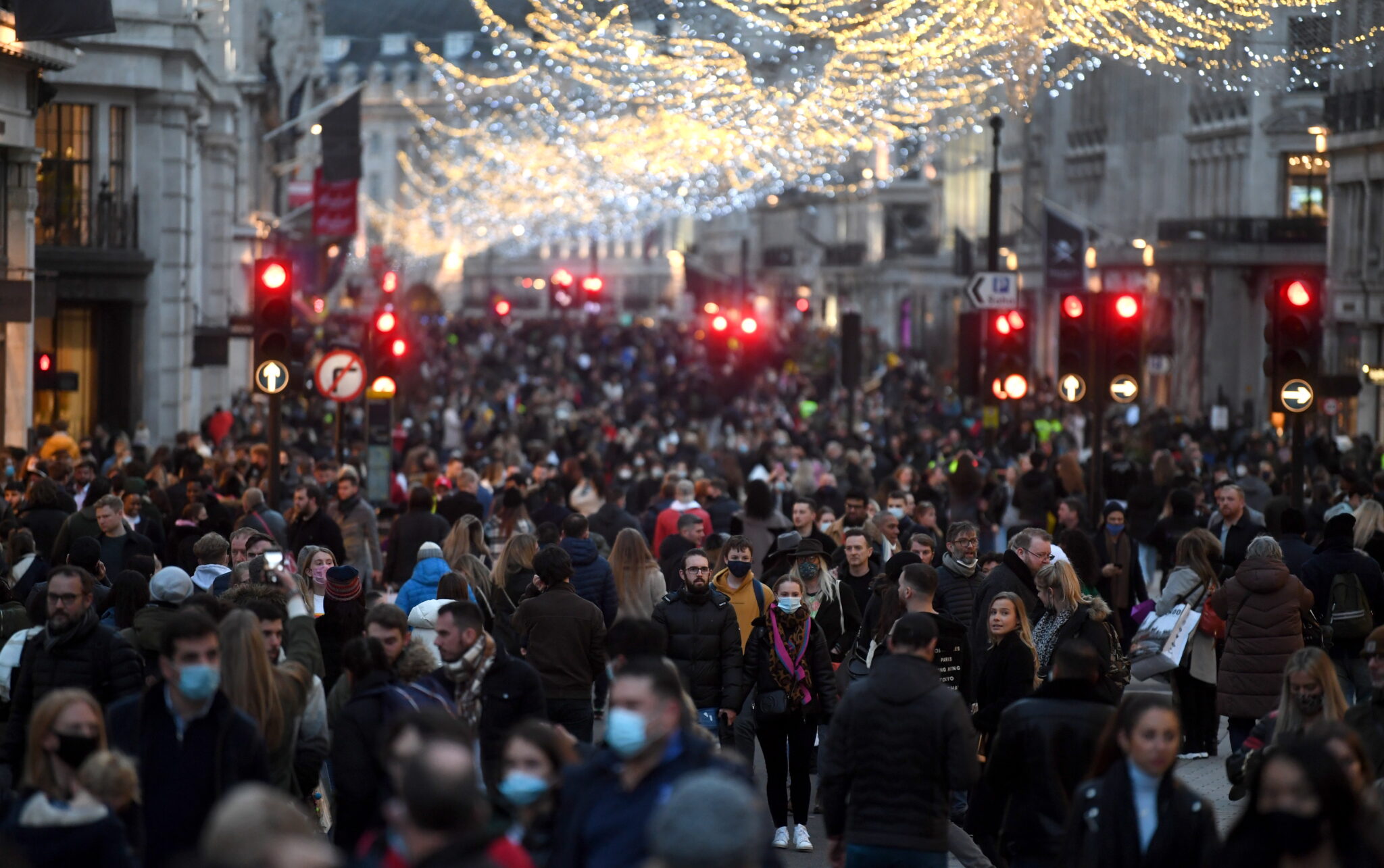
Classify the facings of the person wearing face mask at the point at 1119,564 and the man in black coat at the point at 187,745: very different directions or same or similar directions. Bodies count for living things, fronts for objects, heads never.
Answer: same or similar directions

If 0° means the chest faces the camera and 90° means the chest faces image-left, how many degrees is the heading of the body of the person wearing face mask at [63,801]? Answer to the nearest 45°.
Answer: approximately 315°

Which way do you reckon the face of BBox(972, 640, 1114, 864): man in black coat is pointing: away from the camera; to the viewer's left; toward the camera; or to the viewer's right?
away from the camera

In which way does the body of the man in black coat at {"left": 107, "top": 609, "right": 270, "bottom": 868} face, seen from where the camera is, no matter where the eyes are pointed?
toward the camera

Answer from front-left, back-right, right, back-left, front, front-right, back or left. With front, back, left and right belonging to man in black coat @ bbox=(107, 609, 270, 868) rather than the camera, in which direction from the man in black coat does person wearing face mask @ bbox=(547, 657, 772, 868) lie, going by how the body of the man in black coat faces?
front-left

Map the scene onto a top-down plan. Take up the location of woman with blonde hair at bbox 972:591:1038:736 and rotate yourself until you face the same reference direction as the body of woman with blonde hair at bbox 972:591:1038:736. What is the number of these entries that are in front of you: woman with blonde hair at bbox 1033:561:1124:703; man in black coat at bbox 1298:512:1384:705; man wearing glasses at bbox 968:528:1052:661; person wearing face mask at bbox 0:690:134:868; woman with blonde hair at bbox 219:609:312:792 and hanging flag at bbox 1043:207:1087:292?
2

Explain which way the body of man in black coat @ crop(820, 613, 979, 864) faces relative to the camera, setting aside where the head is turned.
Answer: away from the camera

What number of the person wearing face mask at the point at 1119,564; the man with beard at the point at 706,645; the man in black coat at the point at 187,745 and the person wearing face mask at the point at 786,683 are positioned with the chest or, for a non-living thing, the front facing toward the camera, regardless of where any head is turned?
4

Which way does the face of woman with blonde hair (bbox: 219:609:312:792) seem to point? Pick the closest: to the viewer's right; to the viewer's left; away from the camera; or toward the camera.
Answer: away from the camera

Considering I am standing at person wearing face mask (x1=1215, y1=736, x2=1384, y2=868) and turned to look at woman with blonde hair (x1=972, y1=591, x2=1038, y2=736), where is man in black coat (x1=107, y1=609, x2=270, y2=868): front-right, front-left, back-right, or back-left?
front-left

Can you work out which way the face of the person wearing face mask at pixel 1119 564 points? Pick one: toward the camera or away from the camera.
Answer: toward the camera

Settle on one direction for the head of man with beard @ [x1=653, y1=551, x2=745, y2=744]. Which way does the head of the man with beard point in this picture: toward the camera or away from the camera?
toward the camera

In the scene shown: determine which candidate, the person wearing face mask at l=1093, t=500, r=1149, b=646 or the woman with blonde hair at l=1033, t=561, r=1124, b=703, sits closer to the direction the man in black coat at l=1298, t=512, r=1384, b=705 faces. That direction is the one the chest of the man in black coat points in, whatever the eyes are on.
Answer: the person wearing face mask

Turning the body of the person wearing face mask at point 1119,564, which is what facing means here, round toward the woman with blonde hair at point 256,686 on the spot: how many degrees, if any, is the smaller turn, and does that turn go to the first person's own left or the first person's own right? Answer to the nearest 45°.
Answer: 0° — they already face them

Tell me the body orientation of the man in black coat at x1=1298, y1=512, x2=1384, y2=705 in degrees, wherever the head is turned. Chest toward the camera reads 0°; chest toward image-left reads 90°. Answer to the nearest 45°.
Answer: approximately 180°

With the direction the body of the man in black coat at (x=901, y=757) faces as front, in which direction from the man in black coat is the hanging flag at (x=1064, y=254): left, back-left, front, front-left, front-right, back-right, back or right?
front

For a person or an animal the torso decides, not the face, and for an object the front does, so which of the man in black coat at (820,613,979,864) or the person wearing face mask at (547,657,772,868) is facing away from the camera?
the man in black coat

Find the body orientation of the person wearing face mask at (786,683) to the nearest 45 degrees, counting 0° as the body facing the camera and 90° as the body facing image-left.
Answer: approximately 0°

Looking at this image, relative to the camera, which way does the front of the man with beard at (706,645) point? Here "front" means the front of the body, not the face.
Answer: toward the camera

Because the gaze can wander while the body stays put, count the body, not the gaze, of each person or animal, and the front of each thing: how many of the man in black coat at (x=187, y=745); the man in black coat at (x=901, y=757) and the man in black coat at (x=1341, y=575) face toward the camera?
1

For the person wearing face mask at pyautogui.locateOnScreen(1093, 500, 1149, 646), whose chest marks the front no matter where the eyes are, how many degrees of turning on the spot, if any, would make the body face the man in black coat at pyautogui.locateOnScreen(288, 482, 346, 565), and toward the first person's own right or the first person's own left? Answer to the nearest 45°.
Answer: approximately 90° to the first person's own right

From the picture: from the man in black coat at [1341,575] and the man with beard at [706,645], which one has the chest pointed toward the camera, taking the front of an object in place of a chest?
the man with beard

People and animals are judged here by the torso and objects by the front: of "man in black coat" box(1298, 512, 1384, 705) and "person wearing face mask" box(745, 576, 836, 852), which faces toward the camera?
the person wearing face mask

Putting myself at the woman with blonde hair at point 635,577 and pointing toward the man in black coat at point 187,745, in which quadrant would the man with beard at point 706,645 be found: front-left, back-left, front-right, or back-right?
front-left
